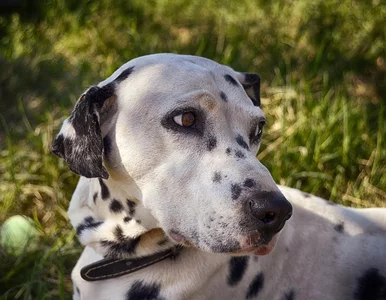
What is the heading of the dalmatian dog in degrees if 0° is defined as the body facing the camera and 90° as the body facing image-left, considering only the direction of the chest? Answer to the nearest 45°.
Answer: approximately 45°

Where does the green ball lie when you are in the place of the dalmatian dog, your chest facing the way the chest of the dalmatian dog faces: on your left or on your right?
on your right
